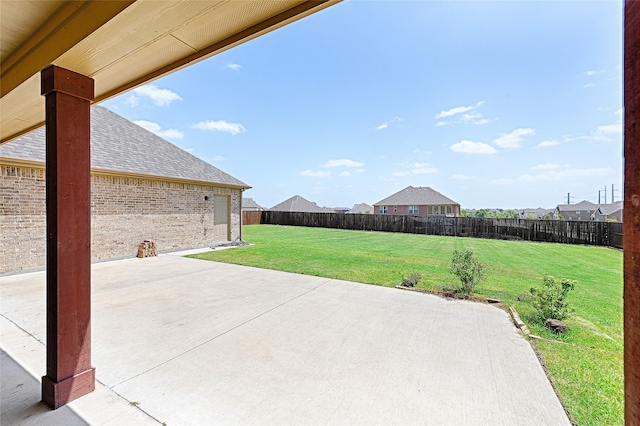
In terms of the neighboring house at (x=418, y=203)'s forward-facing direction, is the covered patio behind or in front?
behind

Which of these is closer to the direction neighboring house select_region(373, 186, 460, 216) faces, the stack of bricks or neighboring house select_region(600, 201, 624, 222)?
the neighboring house

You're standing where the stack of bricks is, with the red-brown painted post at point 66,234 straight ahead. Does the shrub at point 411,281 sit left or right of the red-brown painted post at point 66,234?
left

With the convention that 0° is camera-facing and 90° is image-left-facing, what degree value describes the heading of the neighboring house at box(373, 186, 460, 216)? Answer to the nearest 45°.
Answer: approximately 180°

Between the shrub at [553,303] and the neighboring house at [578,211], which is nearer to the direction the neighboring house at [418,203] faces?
the neighboring house

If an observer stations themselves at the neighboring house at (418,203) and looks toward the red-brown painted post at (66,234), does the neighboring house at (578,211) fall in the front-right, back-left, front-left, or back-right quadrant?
back-left

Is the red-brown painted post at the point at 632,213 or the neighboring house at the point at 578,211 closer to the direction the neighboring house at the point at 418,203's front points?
the neighboring house

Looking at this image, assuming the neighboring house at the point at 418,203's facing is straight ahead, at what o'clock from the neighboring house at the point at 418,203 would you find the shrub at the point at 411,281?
The shrub is roughly at 6 o'clock from the neighboring house.

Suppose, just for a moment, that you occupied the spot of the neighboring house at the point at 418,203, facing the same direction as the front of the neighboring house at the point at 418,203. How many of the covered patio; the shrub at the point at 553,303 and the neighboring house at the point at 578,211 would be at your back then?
2

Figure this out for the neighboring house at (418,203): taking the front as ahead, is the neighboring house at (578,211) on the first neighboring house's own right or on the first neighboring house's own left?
on the first neighboring house's own right
